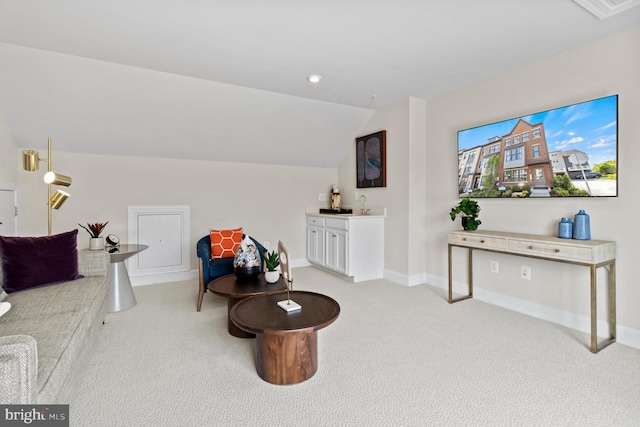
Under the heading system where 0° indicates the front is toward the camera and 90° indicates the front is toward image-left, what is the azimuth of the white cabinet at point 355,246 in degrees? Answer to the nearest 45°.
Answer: approximately 45°

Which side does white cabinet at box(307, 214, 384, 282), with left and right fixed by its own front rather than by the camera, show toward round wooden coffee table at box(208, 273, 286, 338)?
front

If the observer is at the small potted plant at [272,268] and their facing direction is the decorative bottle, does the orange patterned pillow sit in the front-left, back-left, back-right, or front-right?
back-left

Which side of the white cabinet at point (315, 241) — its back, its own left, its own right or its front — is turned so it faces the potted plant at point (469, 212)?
left

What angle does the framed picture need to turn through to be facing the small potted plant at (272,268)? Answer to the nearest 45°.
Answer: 0° — it already faces it

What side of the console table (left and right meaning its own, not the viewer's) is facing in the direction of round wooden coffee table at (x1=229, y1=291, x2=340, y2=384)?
front

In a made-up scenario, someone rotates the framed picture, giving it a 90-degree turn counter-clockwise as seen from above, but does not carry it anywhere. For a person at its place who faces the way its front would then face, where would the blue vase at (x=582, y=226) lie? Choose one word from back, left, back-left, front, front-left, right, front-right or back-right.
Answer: front

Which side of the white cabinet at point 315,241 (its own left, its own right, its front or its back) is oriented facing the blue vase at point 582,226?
left

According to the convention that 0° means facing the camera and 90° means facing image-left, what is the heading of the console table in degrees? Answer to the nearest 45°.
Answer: approximately 45°

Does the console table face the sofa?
yes
